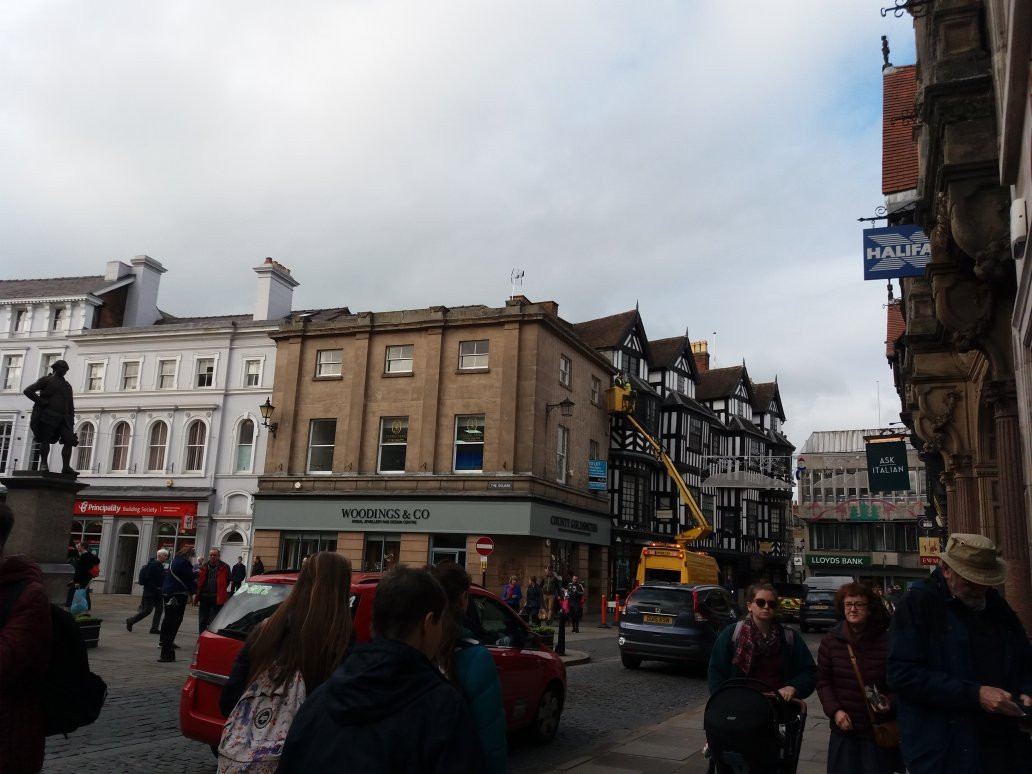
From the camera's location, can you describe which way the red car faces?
facing away from the viewer and to the right of the viewer

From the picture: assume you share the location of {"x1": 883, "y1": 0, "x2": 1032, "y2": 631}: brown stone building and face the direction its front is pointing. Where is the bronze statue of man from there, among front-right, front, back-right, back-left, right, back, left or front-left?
front

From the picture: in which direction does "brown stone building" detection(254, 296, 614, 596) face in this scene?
toward the camera

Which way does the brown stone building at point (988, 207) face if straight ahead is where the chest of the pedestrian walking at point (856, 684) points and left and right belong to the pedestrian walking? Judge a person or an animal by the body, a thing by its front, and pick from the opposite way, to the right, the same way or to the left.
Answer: to the right

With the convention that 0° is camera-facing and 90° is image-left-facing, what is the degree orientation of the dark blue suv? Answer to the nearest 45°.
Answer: approximately 225°

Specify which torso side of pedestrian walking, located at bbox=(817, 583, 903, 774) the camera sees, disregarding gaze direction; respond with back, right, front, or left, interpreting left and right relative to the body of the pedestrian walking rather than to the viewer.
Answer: front

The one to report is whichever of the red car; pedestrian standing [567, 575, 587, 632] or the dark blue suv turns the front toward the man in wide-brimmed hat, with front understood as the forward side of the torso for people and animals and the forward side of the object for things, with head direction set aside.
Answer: the pedestrian standing

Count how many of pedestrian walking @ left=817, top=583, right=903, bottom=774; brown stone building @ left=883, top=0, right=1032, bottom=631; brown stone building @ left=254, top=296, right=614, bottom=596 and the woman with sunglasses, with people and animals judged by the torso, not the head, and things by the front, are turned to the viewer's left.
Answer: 1

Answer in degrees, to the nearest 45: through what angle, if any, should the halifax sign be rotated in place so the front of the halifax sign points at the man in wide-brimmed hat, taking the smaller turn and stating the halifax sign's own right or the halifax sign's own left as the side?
0° — it already faces them

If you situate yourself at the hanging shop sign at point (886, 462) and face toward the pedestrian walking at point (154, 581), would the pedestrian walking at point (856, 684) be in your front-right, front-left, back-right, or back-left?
front-left
